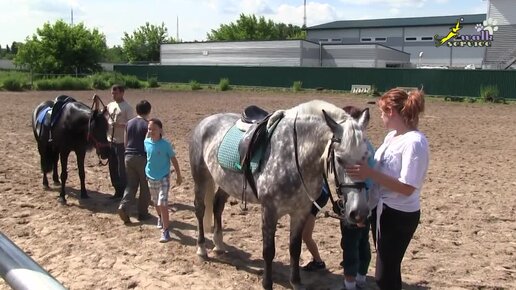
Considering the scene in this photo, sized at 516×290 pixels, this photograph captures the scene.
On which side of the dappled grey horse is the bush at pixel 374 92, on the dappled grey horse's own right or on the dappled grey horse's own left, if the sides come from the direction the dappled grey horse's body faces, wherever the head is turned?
on the dappled grey horse's own left

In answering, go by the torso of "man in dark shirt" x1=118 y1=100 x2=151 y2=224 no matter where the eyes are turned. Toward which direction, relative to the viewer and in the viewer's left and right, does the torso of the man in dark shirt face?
facing away from the viewer and to the right of the viewer

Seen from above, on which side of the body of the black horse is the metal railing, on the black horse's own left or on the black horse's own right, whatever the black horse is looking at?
on the black horse's own right

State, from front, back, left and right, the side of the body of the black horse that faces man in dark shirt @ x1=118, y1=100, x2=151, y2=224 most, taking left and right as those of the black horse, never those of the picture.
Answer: front

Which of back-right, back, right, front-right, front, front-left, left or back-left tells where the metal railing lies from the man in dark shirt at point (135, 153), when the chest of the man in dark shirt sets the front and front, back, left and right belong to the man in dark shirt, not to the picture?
back-right

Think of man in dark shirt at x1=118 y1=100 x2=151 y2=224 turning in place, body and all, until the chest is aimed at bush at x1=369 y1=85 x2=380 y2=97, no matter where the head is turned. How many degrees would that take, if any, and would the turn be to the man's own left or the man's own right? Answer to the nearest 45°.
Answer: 0° — they already face it

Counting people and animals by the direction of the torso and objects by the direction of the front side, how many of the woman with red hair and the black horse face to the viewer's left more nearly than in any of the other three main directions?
1

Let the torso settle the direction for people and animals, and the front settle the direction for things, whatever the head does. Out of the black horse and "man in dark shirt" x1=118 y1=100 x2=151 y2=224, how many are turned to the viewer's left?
0

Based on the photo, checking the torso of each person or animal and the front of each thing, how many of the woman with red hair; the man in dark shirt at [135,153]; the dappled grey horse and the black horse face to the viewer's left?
1

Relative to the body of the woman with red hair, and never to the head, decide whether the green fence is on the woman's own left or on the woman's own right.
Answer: on the woman's own right

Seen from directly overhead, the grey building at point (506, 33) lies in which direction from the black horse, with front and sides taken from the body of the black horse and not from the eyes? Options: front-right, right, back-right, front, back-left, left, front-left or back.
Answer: left

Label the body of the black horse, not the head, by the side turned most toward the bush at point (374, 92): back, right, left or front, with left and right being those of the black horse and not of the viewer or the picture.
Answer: left

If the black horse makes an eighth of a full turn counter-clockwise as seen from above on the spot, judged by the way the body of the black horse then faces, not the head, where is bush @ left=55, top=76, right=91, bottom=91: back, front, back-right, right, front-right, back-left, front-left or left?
left
